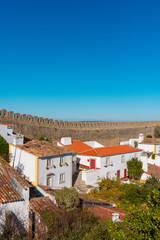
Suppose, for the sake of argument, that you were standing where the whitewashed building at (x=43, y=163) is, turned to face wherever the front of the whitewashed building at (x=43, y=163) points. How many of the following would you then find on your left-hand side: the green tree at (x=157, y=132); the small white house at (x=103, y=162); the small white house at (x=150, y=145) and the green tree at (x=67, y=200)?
3

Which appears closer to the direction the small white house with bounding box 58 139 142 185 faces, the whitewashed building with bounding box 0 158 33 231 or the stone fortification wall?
the whitewashed building

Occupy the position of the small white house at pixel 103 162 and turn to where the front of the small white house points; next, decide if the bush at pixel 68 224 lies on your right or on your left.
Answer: on your right

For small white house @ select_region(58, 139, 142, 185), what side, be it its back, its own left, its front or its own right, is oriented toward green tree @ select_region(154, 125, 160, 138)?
left

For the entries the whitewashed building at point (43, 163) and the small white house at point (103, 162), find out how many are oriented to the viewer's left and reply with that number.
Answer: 0

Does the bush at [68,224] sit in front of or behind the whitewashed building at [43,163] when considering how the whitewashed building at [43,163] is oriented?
in front

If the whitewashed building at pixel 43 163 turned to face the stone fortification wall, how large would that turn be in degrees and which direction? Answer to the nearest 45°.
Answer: approximately 135° to its left

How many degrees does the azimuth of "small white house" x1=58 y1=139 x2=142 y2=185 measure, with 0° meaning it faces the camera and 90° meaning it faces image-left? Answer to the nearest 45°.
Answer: approximately 315°

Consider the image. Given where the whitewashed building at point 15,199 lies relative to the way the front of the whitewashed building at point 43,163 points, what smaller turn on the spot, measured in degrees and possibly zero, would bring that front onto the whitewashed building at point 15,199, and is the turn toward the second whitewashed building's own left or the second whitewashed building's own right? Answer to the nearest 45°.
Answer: approximately 45° to the second whitewashed building's own right

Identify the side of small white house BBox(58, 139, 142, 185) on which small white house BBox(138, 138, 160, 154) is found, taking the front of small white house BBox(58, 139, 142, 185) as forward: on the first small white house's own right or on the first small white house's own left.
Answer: on the first small white house's own left

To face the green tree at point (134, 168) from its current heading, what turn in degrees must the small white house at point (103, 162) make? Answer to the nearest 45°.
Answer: approximately 90° to its left

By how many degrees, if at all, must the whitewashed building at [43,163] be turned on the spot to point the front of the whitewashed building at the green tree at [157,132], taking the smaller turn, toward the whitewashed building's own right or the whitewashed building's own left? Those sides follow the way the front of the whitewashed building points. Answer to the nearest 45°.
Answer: approximately 90° to the whitewashed building's own left

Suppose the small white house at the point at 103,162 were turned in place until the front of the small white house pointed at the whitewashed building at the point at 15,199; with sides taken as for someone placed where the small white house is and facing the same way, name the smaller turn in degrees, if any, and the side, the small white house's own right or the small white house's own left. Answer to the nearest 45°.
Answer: approximately 45° to the small white house's own right

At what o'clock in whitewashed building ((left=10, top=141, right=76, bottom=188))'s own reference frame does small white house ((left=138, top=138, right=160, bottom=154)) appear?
The small white house is roughly at 9 o'clock from the whitewashed building.

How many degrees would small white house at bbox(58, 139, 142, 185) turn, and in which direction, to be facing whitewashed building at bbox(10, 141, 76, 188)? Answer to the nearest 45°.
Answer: approximately 90° to its right

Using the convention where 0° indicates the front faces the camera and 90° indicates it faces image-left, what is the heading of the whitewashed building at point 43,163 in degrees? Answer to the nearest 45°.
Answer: approximately 315°
